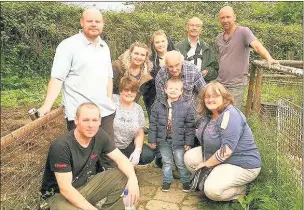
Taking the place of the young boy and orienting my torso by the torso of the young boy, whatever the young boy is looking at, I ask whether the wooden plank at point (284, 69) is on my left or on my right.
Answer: on my left

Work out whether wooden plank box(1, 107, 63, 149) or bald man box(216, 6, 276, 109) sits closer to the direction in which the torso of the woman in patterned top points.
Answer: the wooden plank

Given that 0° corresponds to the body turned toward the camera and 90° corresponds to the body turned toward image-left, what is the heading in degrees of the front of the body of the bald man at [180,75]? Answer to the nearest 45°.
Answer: approximately 0°

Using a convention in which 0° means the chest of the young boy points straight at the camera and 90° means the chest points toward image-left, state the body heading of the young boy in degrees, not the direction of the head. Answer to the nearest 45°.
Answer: approximately 0°
